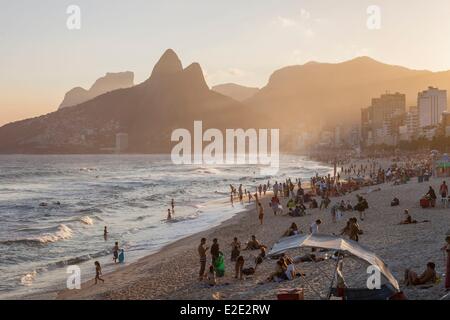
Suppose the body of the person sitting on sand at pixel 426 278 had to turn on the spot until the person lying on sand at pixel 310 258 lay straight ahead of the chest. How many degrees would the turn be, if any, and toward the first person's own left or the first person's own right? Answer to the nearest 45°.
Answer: approximately 45° to the first person's own right

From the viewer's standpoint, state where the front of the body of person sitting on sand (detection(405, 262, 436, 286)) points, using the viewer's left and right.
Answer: facing to the left of the viewer

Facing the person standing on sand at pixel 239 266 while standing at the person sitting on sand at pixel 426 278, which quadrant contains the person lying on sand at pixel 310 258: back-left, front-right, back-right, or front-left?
front-right

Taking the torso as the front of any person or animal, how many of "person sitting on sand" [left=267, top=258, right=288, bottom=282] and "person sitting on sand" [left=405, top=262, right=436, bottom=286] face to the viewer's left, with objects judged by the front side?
2

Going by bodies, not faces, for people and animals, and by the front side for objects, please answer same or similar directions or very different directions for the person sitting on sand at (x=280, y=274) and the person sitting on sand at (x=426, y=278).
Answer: same or similar directions

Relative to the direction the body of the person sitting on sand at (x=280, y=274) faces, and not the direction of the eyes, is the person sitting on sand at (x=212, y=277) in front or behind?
in front

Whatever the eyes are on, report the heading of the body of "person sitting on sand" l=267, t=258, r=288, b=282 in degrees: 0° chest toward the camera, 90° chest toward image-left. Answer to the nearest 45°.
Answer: approximately 90°
